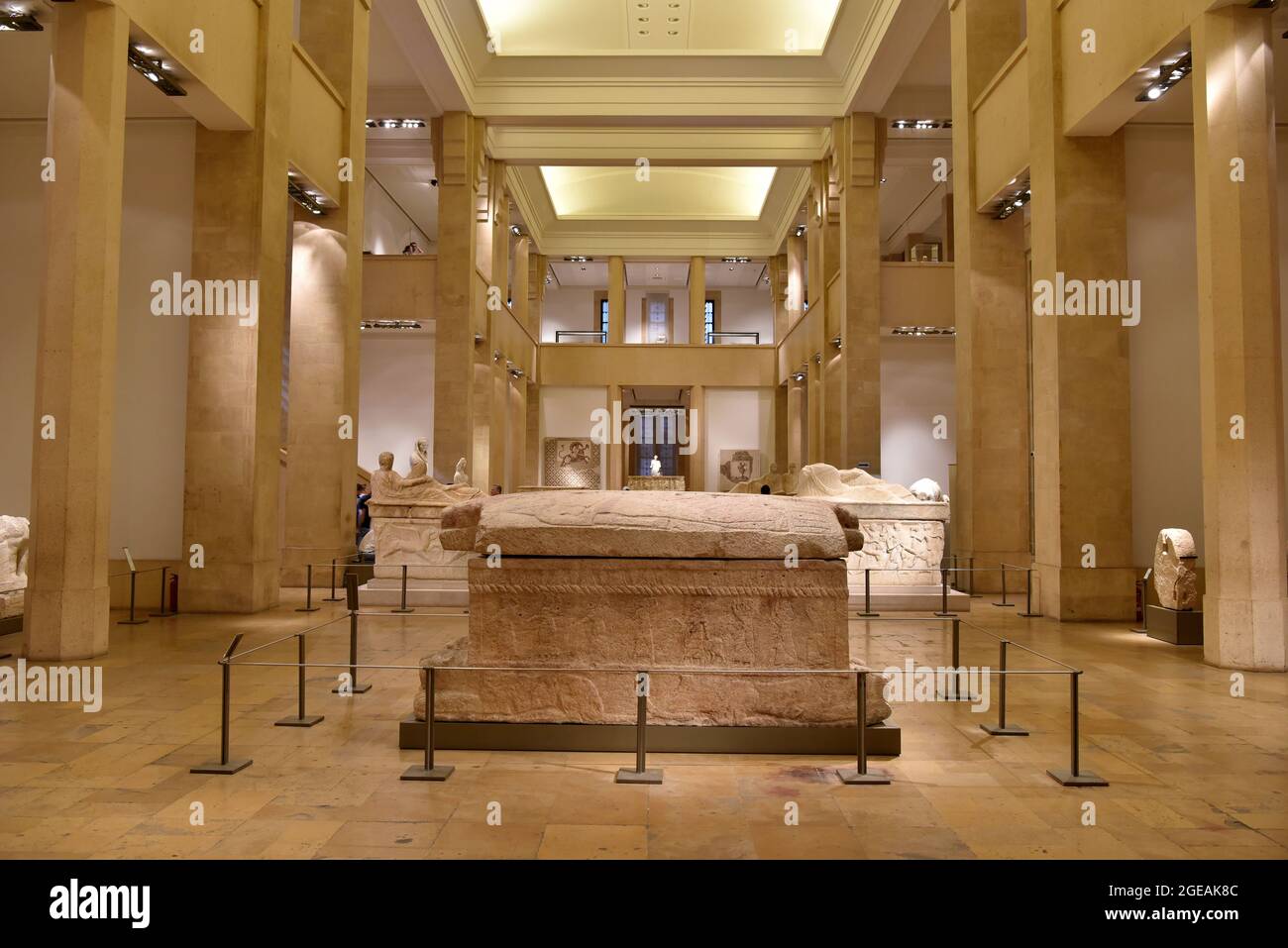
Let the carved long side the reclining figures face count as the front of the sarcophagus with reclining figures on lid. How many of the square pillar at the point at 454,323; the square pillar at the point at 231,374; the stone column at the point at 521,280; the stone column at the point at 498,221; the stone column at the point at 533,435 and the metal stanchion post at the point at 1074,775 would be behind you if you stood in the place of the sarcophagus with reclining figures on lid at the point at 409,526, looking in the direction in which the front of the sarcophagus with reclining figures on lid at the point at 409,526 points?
4

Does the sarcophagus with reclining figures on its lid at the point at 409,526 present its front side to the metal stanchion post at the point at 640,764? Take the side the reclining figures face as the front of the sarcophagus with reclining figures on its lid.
yes

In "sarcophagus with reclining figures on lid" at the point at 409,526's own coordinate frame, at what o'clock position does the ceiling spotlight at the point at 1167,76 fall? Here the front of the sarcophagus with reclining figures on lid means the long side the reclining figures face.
The ceiling spotlight is roughly at 10 o'clock from the sarcophagus with reclining figures on lid.

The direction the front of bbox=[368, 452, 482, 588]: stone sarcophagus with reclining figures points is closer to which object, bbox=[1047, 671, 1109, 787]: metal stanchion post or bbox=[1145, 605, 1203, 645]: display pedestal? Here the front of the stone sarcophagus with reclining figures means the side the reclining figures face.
the metal stanchion post

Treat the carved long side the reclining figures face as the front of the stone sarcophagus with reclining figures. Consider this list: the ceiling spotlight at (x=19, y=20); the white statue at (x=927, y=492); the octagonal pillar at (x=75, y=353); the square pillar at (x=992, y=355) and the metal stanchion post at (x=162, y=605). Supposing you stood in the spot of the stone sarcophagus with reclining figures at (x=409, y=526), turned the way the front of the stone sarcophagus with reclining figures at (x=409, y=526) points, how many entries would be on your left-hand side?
2

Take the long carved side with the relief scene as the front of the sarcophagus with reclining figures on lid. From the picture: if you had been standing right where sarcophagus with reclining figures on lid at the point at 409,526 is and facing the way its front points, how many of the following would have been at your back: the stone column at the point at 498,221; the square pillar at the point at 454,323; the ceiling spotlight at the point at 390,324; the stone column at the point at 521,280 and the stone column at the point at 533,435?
5

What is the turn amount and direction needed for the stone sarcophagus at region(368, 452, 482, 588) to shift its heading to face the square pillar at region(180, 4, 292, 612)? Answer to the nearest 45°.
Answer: approximately 45° to its right

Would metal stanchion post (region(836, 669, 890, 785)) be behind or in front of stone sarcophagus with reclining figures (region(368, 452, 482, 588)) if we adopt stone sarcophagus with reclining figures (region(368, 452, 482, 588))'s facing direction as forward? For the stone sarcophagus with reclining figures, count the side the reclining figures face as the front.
in front

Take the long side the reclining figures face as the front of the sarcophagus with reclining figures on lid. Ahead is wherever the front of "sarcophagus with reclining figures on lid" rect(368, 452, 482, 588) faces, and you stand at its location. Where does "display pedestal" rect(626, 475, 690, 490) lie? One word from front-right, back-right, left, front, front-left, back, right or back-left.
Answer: back-left

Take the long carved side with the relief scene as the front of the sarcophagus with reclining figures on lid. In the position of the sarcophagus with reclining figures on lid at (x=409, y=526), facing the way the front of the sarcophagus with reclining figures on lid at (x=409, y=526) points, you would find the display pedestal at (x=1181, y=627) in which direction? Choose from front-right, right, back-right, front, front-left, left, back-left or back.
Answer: front-left

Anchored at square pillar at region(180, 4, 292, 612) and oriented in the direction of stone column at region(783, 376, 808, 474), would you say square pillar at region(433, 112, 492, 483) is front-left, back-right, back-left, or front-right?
front-left
